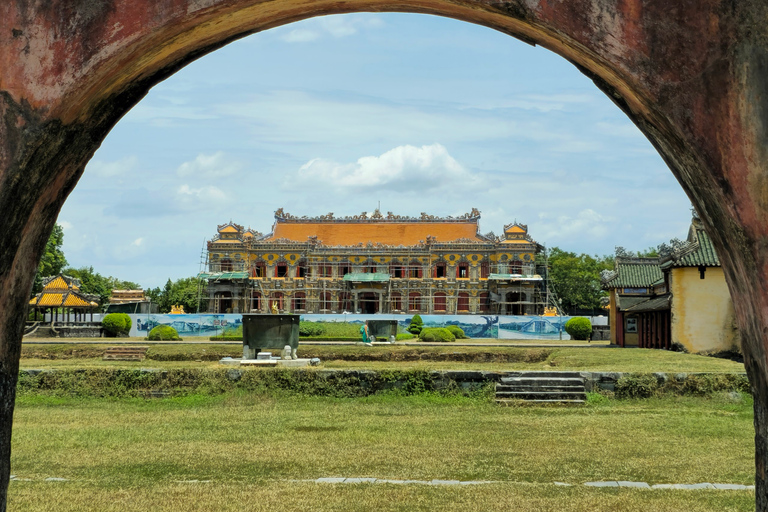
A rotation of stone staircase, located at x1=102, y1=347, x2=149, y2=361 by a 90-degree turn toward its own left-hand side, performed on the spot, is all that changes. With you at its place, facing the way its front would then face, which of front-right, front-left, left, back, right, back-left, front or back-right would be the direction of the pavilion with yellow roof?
left

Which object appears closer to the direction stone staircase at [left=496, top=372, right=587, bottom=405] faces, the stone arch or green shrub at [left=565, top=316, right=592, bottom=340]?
the stone arch

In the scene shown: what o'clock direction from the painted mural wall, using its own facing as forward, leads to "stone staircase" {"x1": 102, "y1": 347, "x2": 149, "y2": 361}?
The stone staircase is roughly at 1 o'clock from the painted mural wall.

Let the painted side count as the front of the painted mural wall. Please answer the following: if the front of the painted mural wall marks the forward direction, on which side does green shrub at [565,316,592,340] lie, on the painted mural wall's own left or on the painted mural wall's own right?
on the painted mural wall's own left

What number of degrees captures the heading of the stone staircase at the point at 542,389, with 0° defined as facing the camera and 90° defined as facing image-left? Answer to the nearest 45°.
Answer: approximately 0°

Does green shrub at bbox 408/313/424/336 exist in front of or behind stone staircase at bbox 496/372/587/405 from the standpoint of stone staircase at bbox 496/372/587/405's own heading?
behind

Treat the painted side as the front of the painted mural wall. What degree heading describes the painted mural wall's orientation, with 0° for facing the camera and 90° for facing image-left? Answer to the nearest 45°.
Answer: approximately 0°

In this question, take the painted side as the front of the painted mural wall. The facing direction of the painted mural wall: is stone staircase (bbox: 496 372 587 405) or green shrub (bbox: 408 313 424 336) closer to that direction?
the stone staircase

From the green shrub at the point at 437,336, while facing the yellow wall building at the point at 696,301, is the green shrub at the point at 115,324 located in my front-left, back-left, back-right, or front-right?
back-right

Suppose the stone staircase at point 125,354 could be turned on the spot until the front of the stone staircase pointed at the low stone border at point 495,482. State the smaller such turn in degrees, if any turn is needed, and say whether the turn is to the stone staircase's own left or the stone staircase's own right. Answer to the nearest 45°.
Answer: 0° — it already faces it

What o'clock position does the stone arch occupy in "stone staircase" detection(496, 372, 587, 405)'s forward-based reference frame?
The stone arch is roughly at 12 o'clock from the stone staircase.

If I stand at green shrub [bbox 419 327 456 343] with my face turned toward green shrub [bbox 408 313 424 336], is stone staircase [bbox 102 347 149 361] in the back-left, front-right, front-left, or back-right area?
back-left

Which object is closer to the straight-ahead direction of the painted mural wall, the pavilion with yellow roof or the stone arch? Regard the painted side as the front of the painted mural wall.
the stone arch

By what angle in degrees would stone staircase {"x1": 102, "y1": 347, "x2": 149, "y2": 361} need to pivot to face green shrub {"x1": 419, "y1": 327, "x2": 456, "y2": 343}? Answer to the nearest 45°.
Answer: approximately 135° to its left

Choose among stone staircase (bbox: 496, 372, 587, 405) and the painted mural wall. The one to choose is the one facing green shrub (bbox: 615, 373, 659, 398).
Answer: the painted mural wall
